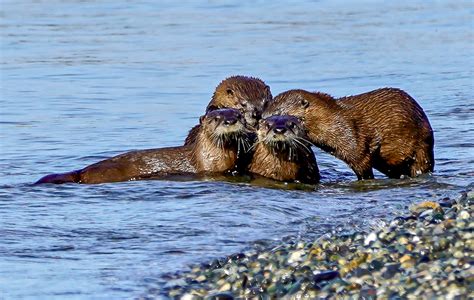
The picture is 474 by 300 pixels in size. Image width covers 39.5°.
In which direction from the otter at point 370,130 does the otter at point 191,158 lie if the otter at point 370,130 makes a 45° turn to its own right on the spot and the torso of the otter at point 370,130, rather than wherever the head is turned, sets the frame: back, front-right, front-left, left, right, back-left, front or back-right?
front-left

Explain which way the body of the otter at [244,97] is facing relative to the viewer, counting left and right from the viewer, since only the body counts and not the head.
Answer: facing the viewer and to the right of the viewer

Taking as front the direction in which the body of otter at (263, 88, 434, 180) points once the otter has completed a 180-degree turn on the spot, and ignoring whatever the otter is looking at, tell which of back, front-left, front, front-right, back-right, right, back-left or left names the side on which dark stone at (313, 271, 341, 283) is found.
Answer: right

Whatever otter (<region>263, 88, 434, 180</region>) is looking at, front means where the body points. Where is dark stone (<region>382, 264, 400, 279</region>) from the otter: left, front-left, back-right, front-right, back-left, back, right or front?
left

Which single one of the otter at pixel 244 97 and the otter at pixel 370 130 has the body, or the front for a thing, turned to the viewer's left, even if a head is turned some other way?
the otter at pixel 370 130

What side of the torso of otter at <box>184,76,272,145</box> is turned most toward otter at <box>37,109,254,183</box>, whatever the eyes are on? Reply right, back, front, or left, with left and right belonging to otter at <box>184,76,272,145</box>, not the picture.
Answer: right

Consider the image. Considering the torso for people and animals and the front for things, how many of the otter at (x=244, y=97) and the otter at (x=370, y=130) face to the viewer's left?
1

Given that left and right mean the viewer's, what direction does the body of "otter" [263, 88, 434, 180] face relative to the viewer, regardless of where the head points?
facing to the left of the viewer
